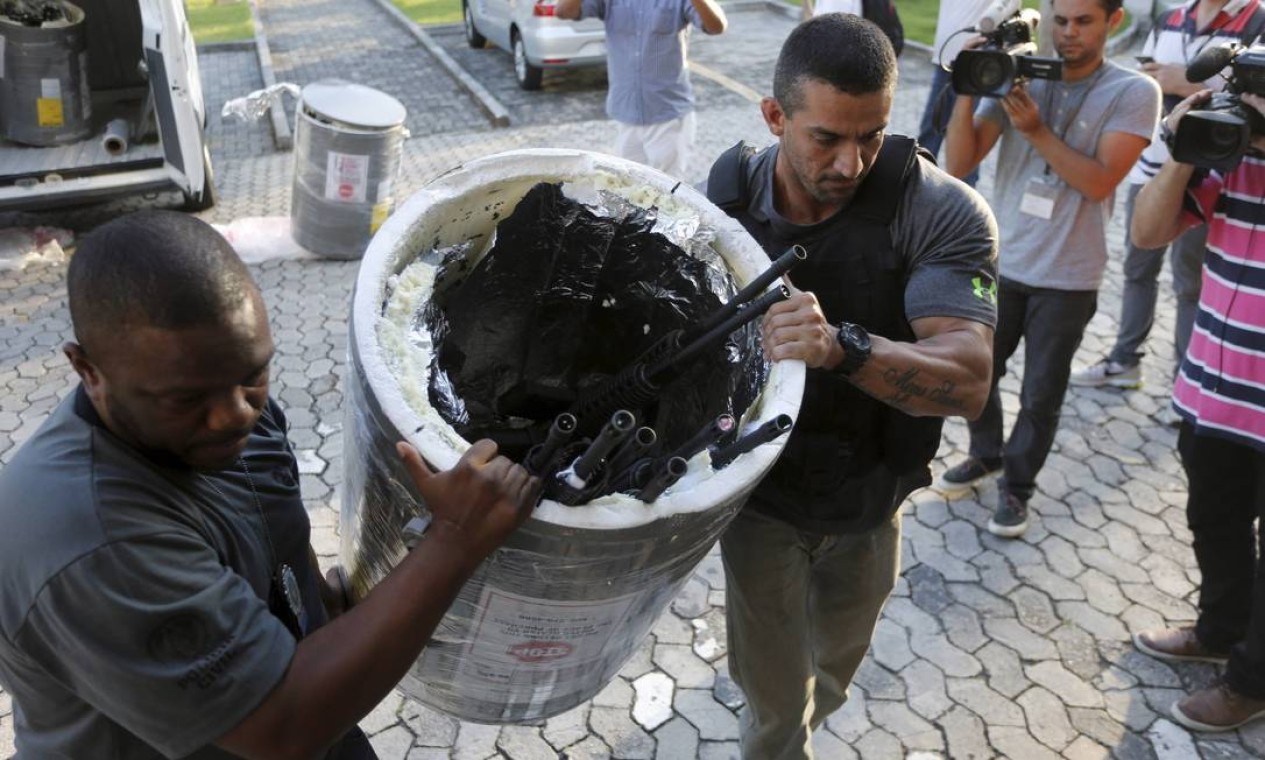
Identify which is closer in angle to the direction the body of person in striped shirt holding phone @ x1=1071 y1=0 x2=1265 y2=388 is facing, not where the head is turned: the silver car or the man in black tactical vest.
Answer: the man in black tactical vest

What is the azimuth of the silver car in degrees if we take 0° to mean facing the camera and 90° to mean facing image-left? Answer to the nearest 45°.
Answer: approximately 135°

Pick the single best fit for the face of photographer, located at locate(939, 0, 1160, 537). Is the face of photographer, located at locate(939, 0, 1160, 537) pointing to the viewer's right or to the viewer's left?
to the viewer's left

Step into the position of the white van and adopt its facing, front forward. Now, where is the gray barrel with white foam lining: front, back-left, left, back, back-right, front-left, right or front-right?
back

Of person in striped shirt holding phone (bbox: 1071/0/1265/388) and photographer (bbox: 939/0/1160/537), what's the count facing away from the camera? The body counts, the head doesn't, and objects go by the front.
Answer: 0

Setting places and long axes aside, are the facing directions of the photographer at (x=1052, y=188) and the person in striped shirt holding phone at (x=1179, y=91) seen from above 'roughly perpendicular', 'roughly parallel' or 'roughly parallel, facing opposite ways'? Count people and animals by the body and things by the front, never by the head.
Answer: roughly parallel

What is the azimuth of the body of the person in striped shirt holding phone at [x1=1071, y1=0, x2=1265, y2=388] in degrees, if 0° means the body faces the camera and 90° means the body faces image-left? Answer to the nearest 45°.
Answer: approximately 45°

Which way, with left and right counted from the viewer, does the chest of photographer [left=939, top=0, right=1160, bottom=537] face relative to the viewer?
facing the viewer and to the left of the viewer

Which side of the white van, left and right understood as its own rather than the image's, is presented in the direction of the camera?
back

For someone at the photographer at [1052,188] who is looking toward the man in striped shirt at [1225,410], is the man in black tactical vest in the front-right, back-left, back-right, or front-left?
front-right

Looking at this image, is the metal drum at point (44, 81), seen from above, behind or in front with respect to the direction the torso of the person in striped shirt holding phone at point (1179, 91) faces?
in front

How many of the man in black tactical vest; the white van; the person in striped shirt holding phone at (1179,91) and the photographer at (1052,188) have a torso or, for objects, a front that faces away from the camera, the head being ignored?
1

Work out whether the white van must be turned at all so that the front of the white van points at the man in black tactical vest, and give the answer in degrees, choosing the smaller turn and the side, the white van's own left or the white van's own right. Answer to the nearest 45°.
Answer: approximately 180°

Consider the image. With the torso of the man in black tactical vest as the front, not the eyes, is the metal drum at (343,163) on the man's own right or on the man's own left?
on the man's own right

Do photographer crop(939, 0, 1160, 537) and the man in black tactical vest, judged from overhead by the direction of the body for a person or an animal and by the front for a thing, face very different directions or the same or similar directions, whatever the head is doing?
same or similar directions
